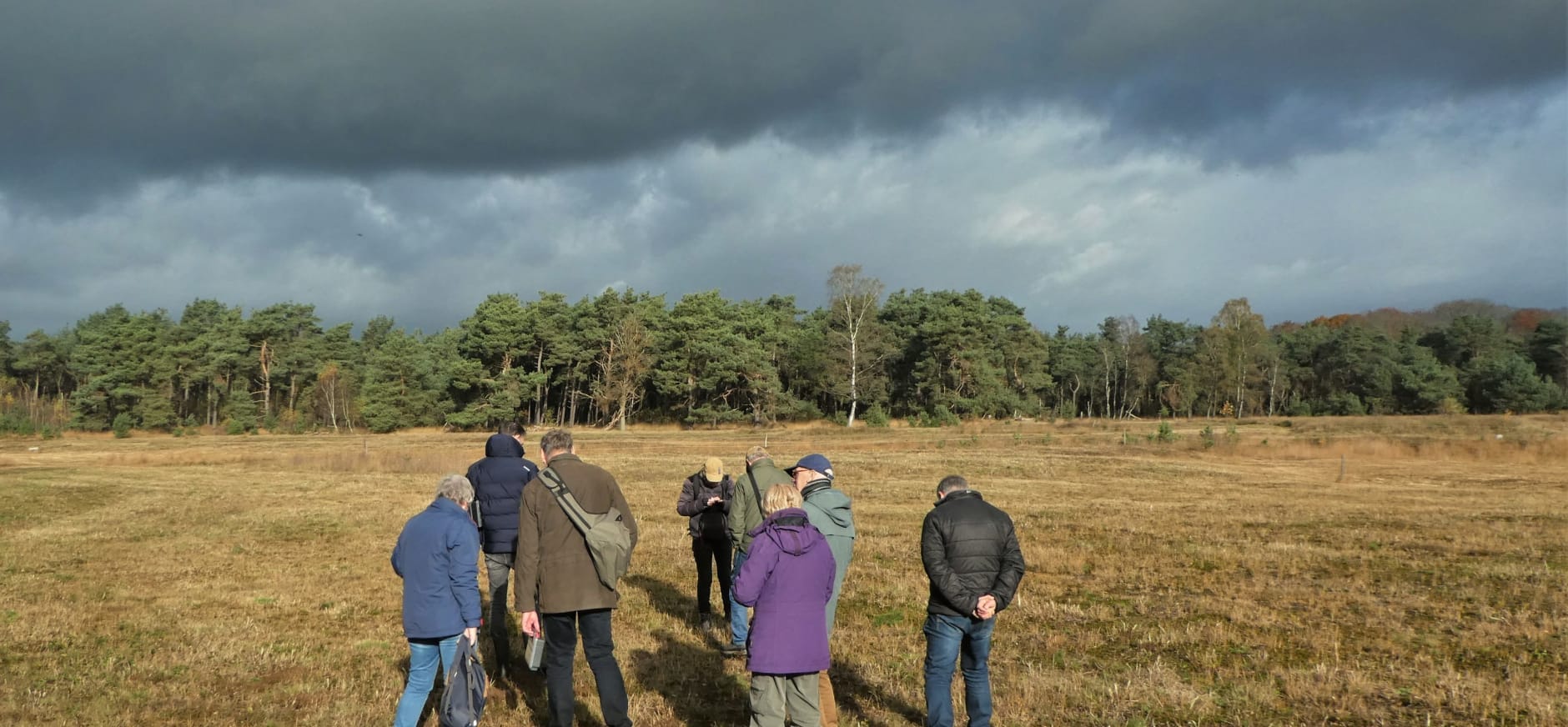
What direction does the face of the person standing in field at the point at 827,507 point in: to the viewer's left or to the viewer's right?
to the viewer's left

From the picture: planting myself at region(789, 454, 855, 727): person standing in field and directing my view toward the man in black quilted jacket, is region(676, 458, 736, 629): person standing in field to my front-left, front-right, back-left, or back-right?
back-left

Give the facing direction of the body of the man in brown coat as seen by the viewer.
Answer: away from the camera

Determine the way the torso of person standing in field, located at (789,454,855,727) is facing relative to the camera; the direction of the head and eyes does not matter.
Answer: to the viewer's left

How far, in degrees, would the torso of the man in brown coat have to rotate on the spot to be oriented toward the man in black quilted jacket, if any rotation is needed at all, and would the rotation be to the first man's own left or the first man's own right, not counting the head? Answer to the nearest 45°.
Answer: approximately 90° to the first man's own right

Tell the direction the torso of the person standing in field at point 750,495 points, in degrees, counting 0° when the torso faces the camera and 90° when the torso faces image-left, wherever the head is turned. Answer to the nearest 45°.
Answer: approximately 135°

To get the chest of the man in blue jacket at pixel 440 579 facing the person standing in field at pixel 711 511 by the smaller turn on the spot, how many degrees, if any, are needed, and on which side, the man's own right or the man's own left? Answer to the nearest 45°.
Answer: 0° — they already face them

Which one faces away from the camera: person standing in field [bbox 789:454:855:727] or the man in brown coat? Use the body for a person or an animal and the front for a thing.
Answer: the man in brown coat

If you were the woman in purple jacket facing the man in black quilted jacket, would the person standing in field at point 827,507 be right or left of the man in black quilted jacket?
left

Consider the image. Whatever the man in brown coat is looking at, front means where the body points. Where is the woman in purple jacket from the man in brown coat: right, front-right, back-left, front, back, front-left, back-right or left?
back-right
